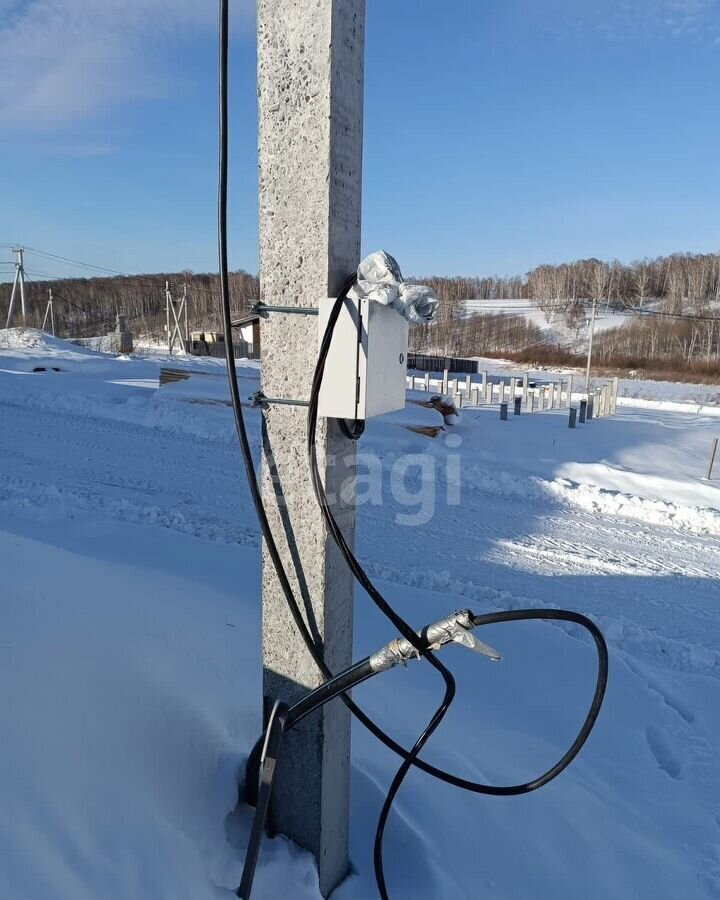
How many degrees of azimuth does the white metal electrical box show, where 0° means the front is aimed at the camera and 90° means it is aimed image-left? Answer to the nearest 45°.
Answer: approximately 315°
